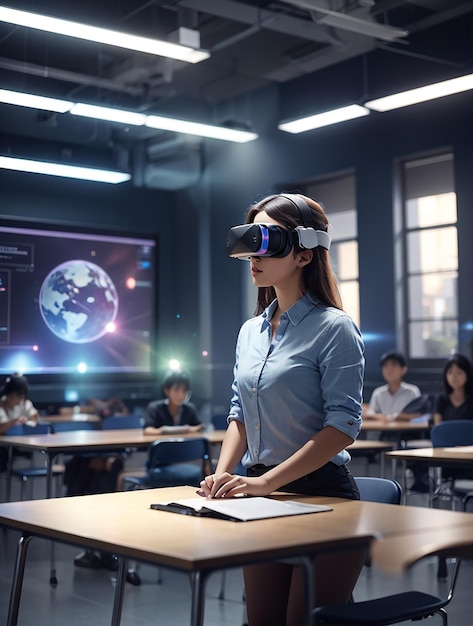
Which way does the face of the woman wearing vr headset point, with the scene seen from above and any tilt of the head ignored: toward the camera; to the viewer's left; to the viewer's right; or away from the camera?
to the viewer's left

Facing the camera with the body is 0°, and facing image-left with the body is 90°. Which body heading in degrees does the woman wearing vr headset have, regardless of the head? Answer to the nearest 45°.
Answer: approximately 45°

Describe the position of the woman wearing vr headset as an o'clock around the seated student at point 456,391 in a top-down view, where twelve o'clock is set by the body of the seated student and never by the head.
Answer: The woman wearing vr headset is roughly at 12 o'clock from the seated student.

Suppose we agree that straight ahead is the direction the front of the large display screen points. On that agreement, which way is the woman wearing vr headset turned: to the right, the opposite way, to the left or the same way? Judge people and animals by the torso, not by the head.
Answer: to the right

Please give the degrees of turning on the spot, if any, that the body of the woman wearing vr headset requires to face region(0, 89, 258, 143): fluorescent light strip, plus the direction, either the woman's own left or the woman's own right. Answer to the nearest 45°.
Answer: approximately 135° to the woman's own right
